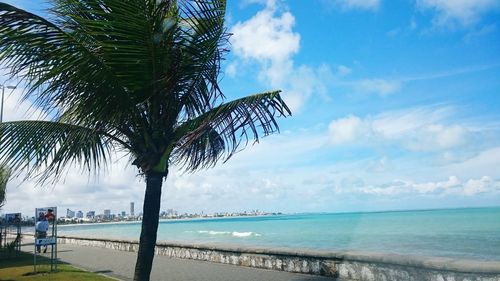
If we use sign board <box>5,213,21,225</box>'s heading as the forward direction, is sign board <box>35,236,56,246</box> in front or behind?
in front

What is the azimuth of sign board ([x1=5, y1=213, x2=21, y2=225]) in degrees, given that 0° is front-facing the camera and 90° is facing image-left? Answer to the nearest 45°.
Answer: approximately 0°

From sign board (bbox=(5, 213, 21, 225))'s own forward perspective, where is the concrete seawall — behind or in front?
in front

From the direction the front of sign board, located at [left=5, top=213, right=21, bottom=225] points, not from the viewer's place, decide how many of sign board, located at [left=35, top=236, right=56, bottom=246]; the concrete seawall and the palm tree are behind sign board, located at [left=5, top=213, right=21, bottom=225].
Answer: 0

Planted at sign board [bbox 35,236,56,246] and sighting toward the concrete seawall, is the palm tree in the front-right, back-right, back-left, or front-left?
front-right
